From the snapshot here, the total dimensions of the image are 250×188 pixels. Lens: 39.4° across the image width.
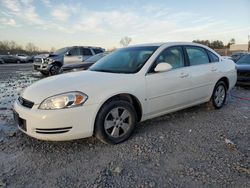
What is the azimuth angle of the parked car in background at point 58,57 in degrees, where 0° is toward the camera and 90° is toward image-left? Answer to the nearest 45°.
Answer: approximately 45°

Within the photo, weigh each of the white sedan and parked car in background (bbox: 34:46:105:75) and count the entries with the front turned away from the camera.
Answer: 0

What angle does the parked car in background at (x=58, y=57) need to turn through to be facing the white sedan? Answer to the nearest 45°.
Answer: approximately 45° to its left

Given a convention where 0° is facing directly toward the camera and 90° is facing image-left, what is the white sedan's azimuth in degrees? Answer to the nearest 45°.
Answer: approximately 45°

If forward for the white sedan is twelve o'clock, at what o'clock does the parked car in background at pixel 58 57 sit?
The parked car in background is roughly at 4 o'clock from the white sedan.
